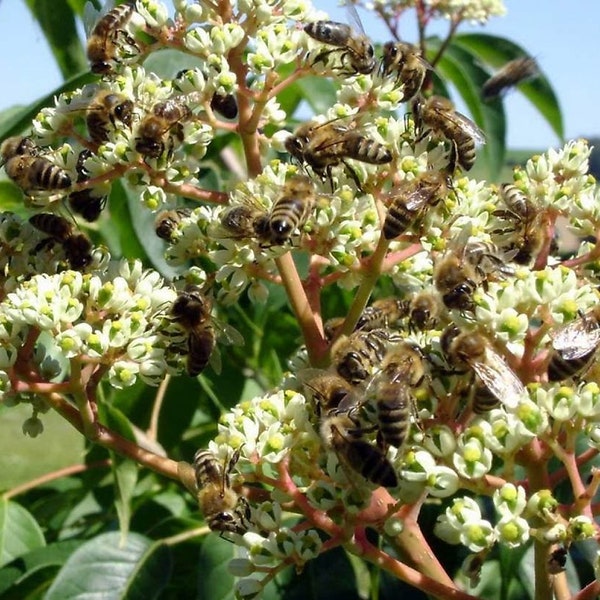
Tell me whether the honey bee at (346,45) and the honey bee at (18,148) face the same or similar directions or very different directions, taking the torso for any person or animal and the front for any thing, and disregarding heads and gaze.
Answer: very different directions

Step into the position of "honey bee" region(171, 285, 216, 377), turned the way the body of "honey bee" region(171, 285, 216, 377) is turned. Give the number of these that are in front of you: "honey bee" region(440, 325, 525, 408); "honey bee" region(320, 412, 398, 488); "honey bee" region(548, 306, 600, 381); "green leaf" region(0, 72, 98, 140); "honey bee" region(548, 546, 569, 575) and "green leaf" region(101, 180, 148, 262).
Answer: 2

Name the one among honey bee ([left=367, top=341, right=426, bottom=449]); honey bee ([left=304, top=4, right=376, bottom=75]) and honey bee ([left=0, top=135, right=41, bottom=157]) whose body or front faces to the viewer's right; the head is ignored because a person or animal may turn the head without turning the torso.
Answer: honey bee ([left=304, top=4, right=376, bottom=75])

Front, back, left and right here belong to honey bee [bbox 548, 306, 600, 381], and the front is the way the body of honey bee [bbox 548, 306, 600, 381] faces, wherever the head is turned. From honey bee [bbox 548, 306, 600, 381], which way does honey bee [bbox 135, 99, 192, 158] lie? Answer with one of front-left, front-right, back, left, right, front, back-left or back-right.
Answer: left

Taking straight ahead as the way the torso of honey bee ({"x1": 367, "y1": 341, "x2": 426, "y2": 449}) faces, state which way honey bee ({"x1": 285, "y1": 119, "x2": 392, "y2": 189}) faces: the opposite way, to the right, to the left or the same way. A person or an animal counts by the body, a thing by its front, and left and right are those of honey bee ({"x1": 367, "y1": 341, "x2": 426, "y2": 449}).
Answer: to the left

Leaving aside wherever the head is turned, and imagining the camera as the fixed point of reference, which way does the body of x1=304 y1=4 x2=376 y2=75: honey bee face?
to the viewer's right

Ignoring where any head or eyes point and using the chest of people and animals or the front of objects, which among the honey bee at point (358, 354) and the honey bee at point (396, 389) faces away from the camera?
the honey bee at point (396, 389)

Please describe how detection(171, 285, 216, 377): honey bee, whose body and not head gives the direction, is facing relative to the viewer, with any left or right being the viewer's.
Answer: facing away from the viewer

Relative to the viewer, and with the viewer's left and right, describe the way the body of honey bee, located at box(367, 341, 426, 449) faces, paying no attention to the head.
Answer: facing away from the viewer

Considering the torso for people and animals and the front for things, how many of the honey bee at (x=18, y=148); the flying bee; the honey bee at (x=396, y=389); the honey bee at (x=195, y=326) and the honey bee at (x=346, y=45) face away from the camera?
2

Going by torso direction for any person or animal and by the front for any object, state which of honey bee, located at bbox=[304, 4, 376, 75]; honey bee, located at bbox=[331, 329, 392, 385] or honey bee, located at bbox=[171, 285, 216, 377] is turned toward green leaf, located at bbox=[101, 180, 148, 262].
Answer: honey bee, located at bbox=[171, 285, 216, 377]
